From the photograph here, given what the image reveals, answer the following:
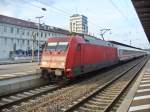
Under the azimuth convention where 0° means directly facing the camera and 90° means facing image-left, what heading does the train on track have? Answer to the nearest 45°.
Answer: approximately 45°

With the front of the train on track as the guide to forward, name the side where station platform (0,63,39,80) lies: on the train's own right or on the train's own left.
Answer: on the train's own right
